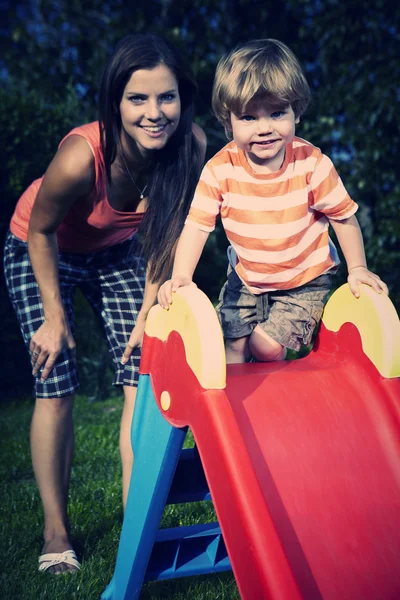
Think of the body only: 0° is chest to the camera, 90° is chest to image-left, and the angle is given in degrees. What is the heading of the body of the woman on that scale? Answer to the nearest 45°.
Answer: approximately 315°

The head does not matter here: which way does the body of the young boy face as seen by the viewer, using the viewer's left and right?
facing the viewer

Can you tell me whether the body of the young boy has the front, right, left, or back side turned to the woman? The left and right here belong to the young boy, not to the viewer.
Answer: right

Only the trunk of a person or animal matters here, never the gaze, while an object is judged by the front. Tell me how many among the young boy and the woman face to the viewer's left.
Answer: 0
